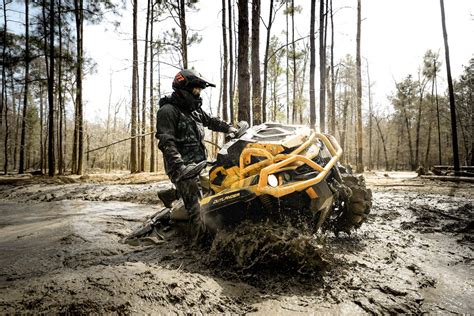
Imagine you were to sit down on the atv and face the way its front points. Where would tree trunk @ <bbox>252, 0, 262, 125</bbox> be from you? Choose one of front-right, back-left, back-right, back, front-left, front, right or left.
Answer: back-left

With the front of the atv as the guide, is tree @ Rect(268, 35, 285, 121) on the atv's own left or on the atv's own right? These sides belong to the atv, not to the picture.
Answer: on the atv's own left

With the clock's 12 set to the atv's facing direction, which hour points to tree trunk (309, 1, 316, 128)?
The tree trunk is roughly at 8 o'clock from the atv.

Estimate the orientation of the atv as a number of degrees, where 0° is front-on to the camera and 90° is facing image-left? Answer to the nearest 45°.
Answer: approximately 315°

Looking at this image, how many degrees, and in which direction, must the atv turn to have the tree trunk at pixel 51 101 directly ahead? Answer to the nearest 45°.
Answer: approximately 180°

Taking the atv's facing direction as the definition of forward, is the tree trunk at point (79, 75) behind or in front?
behind

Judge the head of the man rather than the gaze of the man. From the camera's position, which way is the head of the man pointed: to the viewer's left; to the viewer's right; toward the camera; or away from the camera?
to the viewer's right
